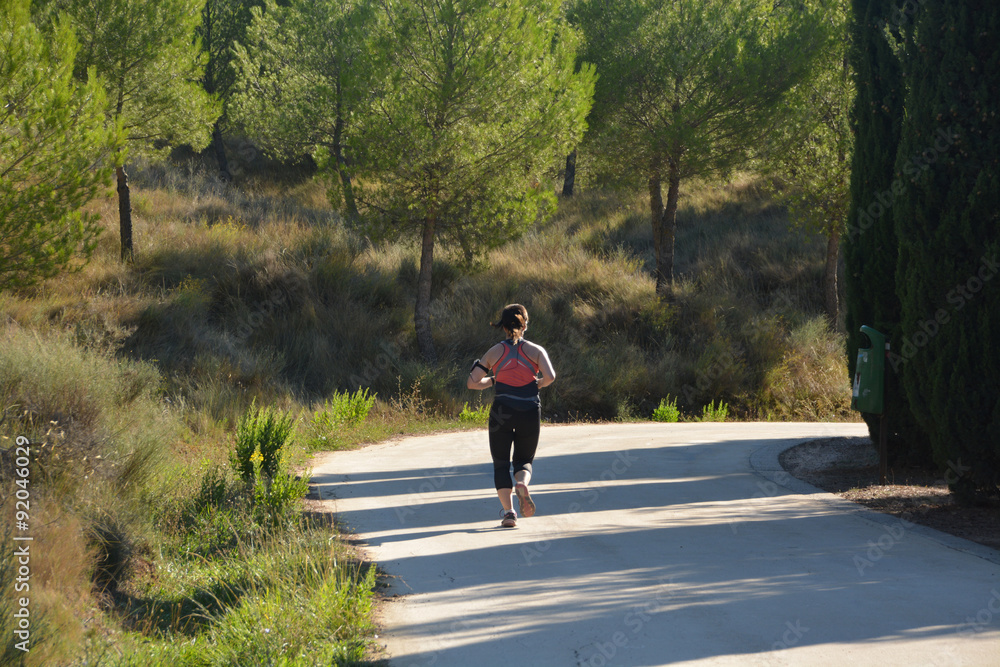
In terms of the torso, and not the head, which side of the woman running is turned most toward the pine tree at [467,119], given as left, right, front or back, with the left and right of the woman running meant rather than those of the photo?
front

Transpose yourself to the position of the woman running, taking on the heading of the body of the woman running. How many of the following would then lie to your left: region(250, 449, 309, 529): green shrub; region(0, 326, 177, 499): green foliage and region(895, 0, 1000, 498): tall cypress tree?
2

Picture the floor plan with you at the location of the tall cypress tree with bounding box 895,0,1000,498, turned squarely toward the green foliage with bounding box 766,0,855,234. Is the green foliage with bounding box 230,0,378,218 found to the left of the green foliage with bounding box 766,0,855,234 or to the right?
left

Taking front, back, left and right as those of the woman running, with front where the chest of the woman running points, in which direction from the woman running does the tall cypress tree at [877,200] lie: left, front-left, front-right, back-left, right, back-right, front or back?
front-right

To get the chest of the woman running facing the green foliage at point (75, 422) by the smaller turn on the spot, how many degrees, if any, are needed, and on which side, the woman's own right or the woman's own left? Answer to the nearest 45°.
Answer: approximately 90° to the woman's own left

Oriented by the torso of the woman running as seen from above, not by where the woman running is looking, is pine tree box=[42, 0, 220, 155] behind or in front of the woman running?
in front

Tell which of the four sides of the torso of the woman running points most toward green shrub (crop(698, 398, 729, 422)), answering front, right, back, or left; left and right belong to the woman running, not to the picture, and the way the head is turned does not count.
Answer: front

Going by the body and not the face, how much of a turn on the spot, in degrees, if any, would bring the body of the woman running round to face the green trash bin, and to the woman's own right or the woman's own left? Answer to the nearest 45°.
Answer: approximately 45° to the woman's own right

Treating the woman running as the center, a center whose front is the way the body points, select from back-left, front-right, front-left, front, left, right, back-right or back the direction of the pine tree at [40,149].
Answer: front-left

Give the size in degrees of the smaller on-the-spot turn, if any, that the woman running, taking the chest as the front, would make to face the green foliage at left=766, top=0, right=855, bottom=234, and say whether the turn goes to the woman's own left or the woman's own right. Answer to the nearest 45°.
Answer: approximately 45° to the woman's own right

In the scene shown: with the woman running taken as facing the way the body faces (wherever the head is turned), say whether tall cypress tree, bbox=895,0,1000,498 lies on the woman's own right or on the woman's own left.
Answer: on the woman's own right

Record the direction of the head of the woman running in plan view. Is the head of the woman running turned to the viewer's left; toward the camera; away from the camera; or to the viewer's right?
away from the camera

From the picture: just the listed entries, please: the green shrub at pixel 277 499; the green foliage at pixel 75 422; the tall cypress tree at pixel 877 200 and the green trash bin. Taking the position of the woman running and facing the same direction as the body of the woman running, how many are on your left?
2

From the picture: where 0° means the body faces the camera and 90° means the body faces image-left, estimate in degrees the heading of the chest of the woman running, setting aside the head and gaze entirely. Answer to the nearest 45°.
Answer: approximately 180°

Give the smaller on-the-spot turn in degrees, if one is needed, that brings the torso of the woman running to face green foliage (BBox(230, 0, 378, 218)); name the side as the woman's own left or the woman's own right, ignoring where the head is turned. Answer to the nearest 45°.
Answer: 0° — they already face it

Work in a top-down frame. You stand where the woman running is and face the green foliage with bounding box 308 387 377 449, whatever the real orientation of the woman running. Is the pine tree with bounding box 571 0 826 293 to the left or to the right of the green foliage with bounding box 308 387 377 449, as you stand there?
right

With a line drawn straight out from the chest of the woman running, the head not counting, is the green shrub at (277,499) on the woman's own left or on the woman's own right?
on the woman's own left

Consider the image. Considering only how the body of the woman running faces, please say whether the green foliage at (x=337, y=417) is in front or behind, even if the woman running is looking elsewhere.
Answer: in front
